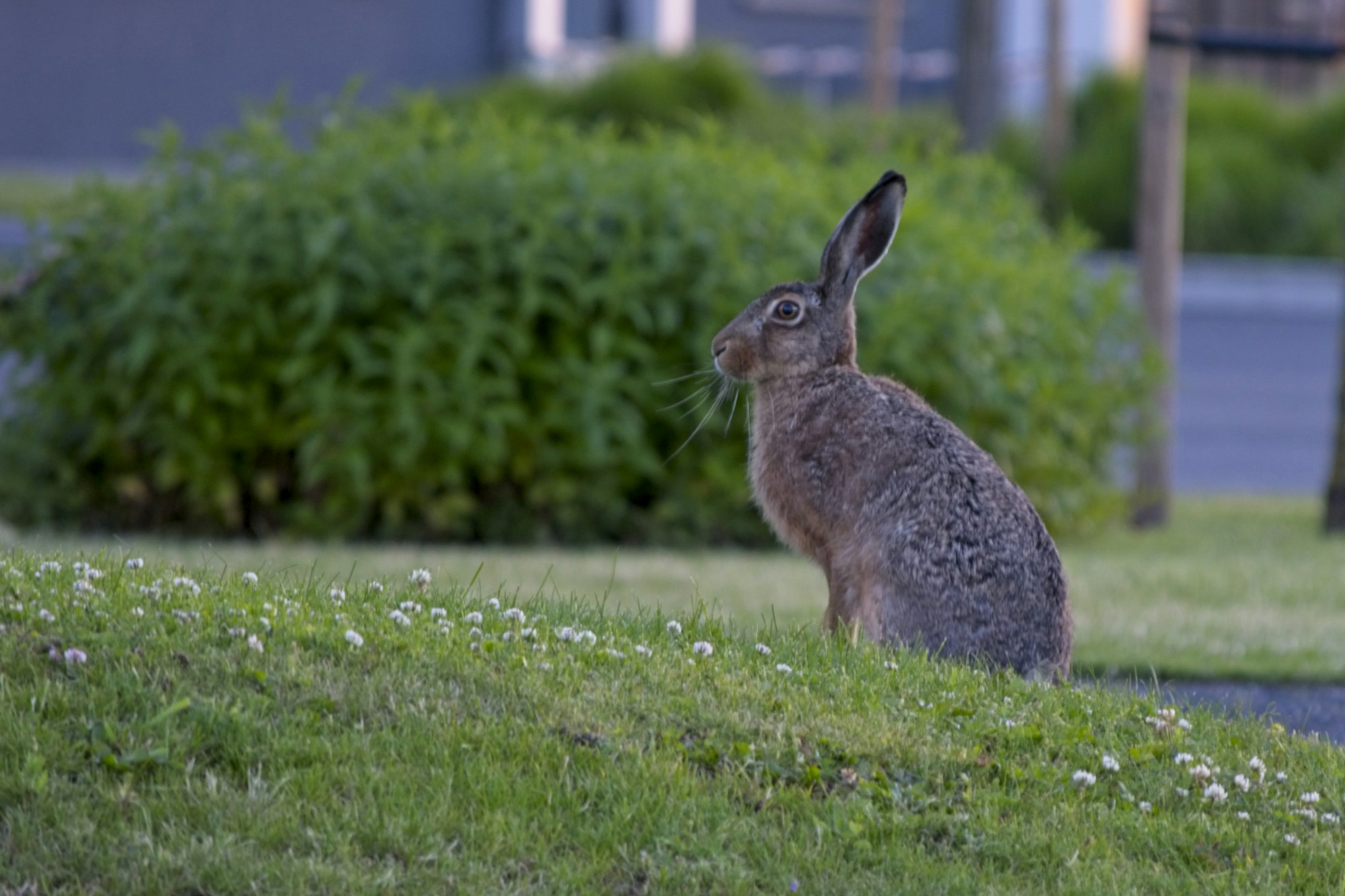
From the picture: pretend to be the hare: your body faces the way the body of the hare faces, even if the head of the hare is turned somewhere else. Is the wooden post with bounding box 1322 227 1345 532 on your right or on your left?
on your right

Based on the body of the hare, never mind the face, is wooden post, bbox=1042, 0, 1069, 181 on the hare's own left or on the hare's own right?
on the hare's own right

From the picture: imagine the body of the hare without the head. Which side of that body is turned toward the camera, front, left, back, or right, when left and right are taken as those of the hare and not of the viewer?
left

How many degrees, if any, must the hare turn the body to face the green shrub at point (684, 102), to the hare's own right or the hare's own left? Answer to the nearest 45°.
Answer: approximately 90° to the hare's own right

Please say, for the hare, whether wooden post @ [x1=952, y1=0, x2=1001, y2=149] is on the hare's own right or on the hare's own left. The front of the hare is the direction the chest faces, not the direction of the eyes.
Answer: on the hare's own right

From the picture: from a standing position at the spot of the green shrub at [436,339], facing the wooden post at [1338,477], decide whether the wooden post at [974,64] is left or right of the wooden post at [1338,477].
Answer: left

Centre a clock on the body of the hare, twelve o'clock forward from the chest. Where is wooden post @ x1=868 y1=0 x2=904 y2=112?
The wooden post is roughly at 3 o'clock from the hare.
